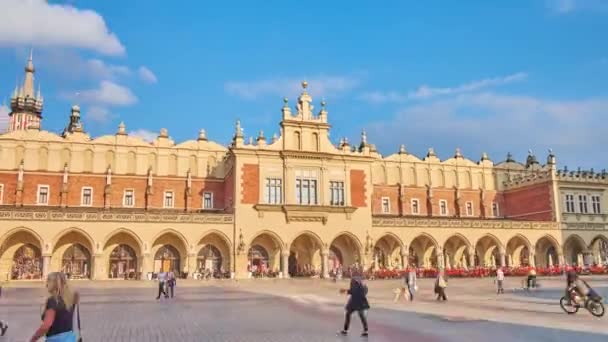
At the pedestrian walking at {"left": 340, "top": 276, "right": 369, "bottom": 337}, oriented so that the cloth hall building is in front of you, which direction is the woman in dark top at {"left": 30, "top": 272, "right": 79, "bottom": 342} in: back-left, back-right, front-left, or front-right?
back-left

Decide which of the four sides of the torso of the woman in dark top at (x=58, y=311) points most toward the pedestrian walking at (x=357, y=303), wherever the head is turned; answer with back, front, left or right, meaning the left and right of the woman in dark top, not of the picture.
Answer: right

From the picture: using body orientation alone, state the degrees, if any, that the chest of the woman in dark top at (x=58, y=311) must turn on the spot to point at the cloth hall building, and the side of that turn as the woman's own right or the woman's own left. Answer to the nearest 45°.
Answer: approximately 45° to the woman's own right

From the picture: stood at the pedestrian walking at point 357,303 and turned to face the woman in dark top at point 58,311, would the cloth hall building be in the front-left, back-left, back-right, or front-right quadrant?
back-right

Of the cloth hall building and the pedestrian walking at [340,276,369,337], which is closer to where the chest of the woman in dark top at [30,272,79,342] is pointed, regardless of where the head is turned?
the cloth hall building

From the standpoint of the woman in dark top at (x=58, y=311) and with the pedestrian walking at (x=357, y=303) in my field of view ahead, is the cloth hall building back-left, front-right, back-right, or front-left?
front-left

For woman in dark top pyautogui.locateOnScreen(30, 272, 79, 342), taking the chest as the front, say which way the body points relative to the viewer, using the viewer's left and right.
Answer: facing away from the viewer and to the left of the viewer
